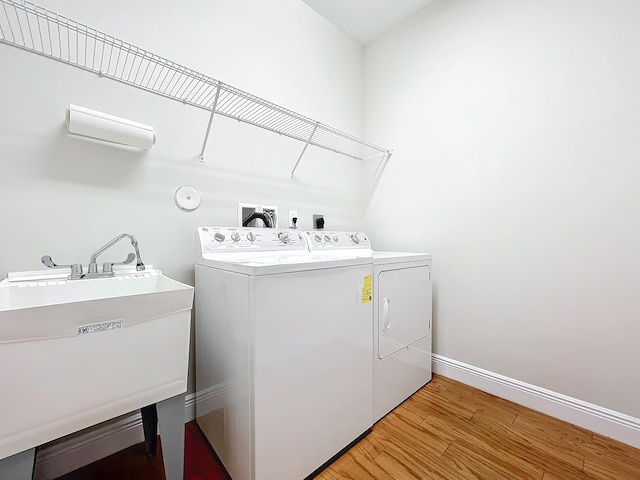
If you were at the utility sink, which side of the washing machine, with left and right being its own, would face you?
right

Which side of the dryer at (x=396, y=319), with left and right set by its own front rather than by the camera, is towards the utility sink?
right

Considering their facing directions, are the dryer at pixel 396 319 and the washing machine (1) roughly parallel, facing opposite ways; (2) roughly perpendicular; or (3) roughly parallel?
roughly parallel

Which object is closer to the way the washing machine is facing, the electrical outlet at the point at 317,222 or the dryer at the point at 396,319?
the dryer

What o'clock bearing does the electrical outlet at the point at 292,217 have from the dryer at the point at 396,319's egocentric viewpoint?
The electrical outlet is roughly at 5 o'clock from the dryer.

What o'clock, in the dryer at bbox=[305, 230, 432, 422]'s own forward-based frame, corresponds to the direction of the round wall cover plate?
The round wall cover plate is roughly at 4 o'clock from the dryer.

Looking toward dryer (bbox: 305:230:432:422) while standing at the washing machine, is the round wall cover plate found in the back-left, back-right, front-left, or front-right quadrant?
back-left

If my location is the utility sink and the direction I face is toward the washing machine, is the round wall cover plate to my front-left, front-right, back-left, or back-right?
front-left

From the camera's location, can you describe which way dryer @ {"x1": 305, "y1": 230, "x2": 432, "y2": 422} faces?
facing the viewer and to the right of the viewer

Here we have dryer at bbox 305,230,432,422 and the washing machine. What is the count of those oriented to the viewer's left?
0

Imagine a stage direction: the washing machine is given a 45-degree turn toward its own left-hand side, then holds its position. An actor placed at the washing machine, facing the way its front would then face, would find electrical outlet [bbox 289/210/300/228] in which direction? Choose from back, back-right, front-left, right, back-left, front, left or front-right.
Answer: left
